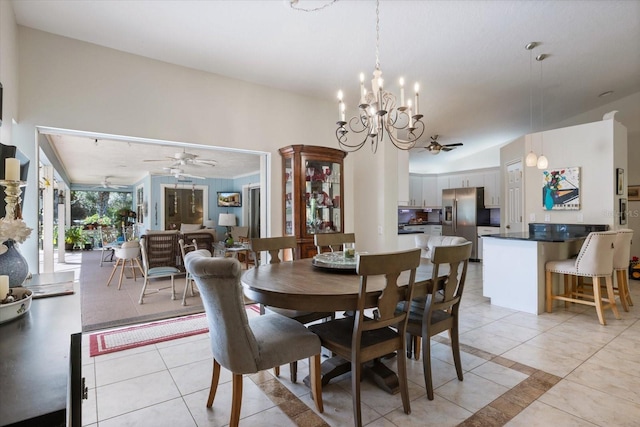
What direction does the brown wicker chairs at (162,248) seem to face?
away from the camera

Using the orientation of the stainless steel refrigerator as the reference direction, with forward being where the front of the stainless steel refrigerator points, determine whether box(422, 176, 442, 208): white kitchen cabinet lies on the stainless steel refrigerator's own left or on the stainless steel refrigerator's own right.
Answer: on the stainless steel refrigerator's own right

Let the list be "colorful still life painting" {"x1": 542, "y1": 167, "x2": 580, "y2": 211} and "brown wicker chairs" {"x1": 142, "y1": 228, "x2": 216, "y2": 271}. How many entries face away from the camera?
1

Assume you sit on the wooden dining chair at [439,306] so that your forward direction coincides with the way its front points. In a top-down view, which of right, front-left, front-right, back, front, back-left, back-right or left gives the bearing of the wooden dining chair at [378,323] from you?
left

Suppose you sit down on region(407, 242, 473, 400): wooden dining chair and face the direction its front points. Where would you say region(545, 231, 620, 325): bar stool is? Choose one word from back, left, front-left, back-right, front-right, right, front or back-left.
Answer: right

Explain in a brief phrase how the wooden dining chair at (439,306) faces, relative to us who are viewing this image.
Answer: facing away from the viewer and to the left of the viewer

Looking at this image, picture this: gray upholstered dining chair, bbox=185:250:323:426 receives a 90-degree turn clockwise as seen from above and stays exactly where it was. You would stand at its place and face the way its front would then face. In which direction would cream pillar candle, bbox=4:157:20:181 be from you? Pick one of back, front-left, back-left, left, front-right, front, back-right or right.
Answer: back-right

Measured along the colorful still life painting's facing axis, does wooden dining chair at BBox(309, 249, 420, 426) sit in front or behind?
in front

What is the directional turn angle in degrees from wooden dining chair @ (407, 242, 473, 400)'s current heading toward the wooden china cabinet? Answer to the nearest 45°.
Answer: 0° — it already faces it

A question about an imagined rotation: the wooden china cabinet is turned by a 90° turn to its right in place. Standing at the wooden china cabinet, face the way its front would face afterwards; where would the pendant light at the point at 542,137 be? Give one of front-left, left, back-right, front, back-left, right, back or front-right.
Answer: back-left

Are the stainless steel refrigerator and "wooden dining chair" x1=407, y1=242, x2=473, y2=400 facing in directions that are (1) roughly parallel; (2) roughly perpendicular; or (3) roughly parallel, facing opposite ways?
roughly perpendicular

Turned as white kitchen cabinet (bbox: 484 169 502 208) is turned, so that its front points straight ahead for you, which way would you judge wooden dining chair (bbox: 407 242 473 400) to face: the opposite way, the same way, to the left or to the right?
to the right

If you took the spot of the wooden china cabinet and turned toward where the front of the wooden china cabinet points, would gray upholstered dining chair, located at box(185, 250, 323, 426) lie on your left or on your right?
on your right
